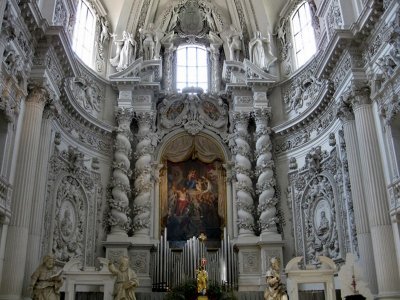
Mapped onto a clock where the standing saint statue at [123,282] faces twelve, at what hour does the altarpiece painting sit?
The altarpiece painting is roughly at 7 o'clock from the standing saint statue.

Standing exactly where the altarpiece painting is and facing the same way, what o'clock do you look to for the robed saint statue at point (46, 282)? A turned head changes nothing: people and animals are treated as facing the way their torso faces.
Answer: The robed saint statue is roughly at 1 o'clock from the altarpiece painting.

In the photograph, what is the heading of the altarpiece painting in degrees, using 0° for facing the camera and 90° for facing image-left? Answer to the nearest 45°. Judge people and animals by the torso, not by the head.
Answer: approximately 0°

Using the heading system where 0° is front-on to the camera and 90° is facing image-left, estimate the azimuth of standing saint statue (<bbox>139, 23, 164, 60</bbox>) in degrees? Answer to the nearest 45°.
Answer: approximately 0°

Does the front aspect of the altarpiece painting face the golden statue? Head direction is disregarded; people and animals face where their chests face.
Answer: yes
